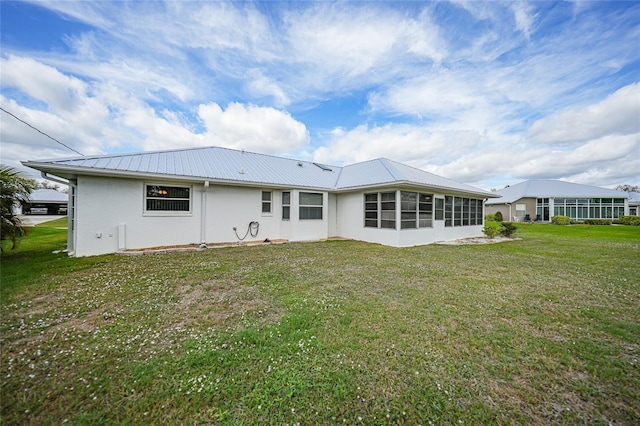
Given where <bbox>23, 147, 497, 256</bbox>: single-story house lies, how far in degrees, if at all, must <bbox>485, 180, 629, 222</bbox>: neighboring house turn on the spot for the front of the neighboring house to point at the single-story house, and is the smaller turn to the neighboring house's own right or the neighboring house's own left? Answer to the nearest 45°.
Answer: approximately 180°

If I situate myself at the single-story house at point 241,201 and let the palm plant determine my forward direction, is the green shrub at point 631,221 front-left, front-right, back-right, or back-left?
back-left

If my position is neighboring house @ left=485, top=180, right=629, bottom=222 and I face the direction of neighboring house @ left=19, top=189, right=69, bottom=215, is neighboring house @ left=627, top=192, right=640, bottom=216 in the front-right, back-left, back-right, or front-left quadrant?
back-right

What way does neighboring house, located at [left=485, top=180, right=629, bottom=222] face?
away from the camera

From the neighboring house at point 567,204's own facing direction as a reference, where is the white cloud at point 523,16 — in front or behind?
behind
